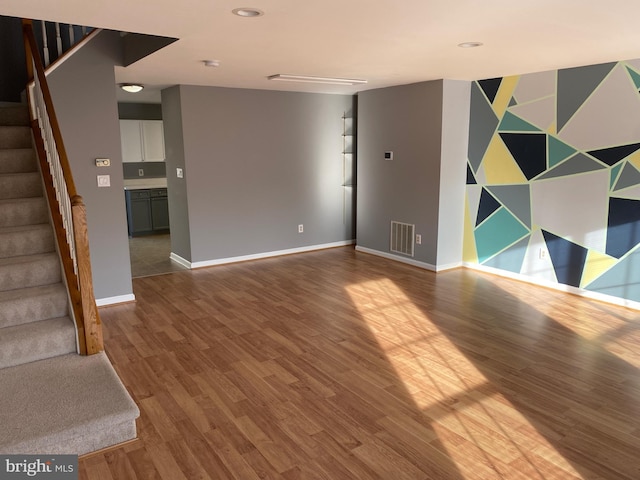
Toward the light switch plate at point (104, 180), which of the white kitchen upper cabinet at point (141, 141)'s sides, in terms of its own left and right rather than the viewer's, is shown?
front

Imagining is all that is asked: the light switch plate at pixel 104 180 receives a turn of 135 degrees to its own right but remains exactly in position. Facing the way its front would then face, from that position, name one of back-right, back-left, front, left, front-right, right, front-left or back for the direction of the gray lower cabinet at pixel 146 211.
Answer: front-right

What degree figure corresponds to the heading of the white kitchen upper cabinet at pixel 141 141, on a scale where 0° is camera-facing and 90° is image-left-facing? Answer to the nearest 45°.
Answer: approximately 0°

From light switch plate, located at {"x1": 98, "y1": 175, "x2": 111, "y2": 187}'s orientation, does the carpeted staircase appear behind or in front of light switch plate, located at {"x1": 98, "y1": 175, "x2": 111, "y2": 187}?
in front

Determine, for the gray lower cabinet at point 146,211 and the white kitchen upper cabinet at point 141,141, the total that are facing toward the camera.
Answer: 2

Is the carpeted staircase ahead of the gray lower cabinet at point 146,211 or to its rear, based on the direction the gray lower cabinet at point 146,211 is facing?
ahead

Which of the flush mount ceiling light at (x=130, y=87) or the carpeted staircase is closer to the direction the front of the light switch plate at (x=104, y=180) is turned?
the carpeted staircase

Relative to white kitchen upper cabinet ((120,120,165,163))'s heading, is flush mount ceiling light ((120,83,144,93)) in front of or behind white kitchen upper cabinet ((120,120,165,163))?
in front

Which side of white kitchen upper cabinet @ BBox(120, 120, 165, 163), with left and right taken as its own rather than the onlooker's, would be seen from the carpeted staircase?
front

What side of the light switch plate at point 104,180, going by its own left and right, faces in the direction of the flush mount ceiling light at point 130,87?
back

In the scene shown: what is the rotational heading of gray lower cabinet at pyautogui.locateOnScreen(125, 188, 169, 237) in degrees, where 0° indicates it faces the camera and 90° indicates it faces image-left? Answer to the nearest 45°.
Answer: approximately 0°
